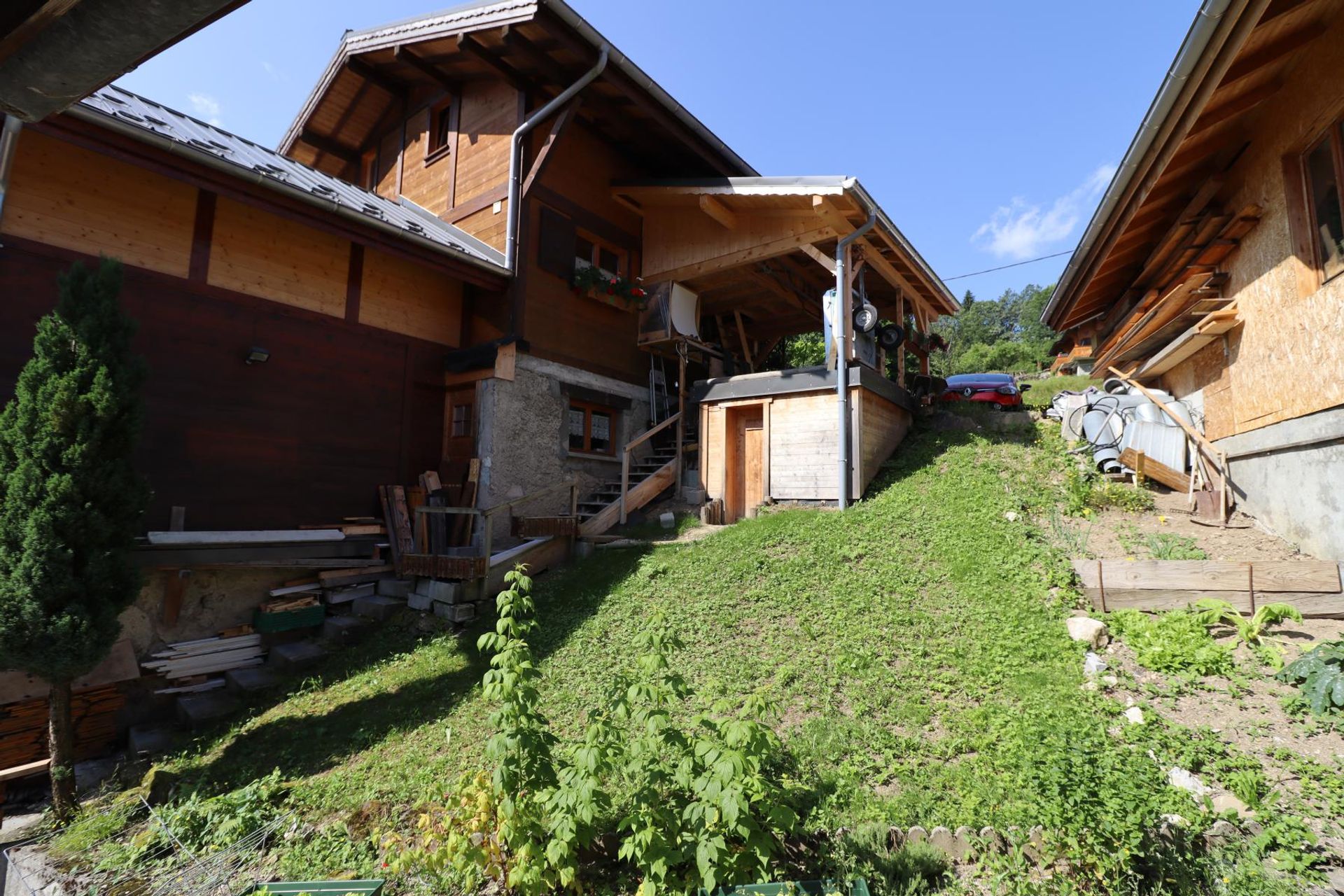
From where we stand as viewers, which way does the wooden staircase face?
facing the viewer and to the left of the viewer

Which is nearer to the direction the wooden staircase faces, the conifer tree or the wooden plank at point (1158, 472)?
the conifer tree

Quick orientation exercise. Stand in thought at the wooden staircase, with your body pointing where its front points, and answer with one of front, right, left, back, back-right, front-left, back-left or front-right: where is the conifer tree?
front

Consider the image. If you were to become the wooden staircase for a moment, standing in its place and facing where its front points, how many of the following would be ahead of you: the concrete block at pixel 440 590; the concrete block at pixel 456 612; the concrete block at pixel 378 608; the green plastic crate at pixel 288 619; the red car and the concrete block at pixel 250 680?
5

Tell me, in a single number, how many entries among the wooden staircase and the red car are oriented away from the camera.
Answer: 0

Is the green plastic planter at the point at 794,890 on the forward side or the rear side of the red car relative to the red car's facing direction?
on the forward side

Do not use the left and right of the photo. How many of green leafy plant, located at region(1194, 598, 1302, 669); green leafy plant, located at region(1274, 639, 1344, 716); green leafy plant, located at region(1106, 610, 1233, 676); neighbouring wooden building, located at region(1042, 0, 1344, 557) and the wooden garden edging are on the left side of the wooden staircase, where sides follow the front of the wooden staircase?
5

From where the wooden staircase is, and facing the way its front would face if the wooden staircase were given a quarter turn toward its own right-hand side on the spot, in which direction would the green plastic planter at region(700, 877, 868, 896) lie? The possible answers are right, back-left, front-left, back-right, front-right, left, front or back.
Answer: back-left
